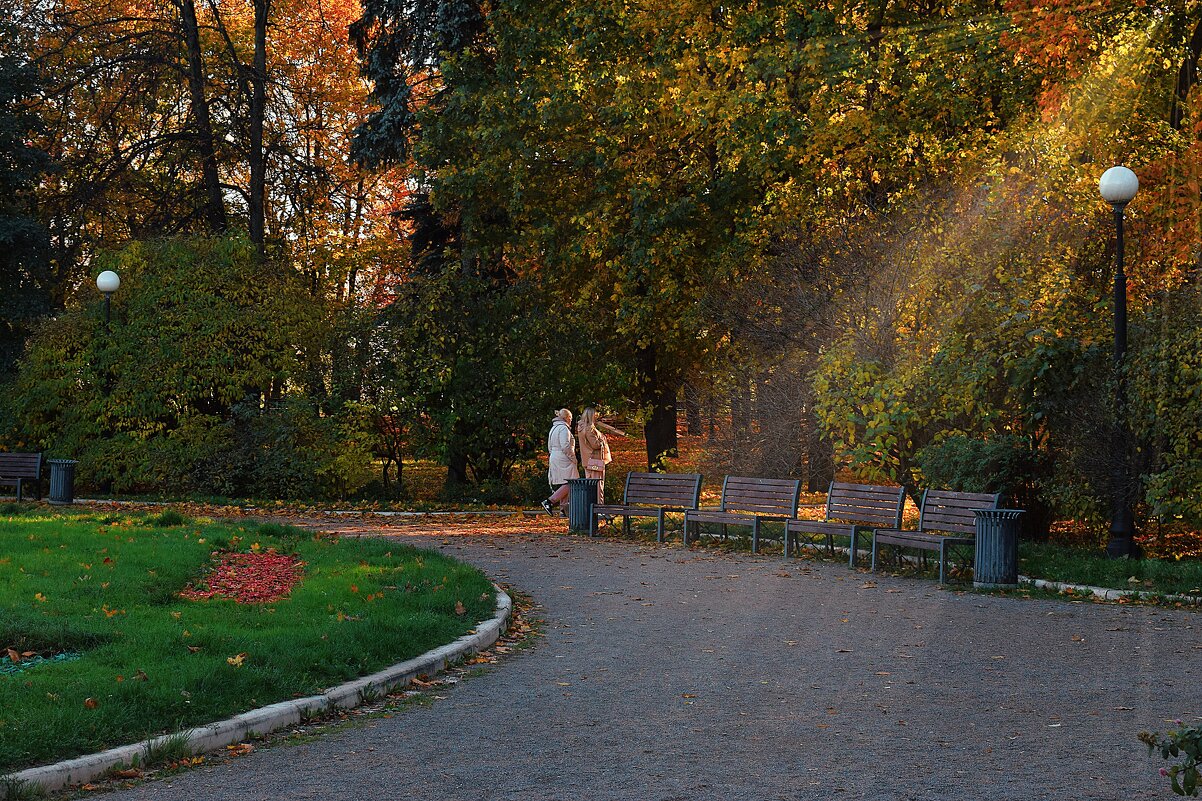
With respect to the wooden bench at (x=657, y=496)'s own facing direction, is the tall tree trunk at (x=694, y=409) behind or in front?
behind

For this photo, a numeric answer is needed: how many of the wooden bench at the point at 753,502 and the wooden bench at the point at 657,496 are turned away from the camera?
0

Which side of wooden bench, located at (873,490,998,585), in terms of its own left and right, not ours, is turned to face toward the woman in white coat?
right

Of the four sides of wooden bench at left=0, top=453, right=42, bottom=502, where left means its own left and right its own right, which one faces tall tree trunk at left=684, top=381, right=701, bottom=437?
left

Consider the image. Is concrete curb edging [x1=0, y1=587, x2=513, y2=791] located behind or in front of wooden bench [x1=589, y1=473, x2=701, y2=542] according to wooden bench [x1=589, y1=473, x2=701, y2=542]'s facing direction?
in front

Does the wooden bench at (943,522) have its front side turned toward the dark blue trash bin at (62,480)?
no

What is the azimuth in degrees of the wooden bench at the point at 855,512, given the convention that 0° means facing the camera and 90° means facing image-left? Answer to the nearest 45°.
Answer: approximately 45°

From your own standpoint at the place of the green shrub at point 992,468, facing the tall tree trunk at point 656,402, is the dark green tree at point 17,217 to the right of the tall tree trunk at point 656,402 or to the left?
left

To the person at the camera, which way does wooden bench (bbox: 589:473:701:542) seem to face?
facing the viewer and to the left of the viewer

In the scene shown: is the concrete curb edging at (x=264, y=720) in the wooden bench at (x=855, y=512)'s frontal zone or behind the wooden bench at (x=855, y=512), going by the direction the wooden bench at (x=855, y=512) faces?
frontal zone

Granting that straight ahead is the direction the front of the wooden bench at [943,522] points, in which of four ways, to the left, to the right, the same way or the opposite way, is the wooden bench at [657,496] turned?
the same way

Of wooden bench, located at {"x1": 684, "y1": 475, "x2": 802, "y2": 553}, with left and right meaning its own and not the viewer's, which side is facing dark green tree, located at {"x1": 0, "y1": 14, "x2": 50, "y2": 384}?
right

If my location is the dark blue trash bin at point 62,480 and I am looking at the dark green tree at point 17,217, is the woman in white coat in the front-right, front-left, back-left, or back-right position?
back-right

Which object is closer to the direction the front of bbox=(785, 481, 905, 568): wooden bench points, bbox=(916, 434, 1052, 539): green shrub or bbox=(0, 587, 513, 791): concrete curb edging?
the concrete curb edging

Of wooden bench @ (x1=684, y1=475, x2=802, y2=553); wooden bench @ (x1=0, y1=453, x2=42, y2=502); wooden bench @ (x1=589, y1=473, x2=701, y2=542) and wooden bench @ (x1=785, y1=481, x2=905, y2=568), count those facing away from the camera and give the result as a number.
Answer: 0
